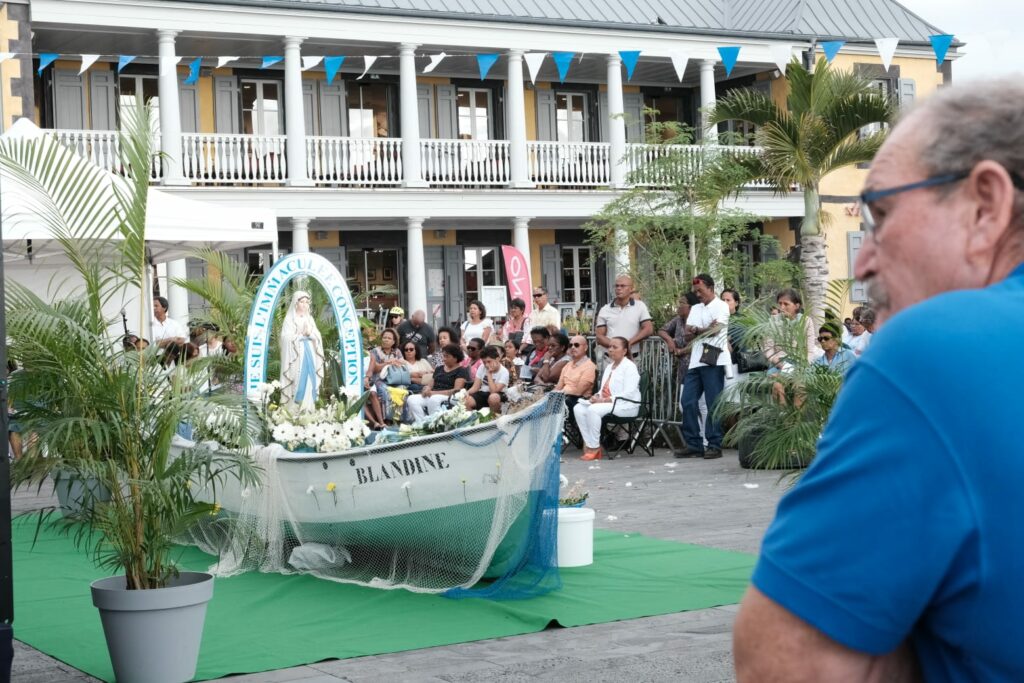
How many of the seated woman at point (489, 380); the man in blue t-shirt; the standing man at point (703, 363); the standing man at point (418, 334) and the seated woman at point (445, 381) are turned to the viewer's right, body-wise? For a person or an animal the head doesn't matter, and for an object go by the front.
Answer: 0

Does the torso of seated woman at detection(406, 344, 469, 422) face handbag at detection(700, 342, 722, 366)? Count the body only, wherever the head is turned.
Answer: no

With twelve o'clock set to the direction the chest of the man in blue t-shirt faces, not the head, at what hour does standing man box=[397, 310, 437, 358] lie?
The standing man is roughly at 1 o'clock from the man in blue t-shirt.

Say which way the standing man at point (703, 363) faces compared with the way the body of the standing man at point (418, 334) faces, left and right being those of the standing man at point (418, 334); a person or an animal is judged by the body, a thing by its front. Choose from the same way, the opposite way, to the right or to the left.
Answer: the same way

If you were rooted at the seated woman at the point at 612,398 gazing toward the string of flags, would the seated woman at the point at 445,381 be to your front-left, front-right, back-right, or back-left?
front-left

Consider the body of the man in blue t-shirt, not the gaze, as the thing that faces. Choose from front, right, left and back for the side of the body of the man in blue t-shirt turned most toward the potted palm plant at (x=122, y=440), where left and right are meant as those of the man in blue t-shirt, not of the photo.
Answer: front

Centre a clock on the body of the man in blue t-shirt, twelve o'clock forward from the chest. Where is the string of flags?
The string of flags is roughly at 1 o'clock from the man in blue t-shirt.

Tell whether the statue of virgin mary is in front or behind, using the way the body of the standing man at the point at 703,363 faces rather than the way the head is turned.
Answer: in front

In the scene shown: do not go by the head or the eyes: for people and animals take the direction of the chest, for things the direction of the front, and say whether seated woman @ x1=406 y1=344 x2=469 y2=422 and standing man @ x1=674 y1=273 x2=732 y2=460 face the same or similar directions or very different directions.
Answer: same or similar directions

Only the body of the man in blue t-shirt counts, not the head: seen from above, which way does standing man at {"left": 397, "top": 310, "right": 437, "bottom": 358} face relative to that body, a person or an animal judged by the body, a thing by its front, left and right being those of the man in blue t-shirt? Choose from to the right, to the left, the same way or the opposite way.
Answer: to the left

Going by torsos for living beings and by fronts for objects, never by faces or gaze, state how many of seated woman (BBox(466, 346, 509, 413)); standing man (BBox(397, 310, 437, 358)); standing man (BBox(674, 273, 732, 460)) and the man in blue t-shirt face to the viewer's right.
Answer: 0

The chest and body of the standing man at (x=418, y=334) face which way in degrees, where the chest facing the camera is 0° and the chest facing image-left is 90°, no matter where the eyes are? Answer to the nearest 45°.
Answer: approximately 45°

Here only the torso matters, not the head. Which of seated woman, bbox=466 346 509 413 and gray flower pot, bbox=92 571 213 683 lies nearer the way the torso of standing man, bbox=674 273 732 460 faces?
the gray flower pot

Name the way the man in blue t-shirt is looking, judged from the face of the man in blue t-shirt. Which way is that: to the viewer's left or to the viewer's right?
to the viewer's left

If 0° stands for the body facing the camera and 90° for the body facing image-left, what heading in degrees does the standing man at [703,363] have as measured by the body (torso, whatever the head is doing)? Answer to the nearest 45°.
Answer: approximately 45°

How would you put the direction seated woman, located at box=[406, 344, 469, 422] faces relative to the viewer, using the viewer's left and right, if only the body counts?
facing the viewer and to the left of the viewer

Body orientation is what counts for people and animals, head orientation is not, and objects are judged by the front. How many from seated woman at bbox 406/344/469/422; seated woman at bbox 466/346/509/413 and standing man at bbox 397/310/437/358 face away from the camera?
0

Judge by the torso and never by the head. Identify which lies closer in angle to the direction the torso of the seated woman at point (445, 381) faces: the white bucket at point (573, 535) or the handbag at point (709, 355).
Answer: the white bucket

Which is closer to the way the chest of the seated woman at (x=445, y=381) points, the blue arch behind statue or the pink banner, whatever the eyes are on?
the blue arch behind statue

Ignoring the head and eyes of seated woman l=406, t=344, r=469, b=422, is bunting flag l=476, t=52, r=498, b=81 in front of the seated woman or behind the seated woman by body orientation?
behind

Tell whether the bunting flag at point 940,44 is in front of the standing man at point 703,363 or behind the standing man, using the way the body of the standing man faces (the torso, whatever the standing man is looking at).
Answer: behind
